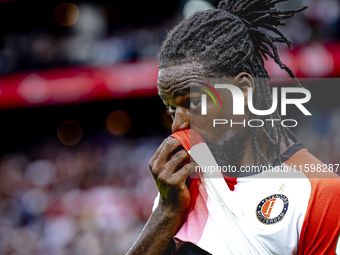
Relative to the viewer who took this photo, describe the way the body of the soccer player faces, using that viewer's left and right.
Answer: facing the viewer and to the left of the viewer
